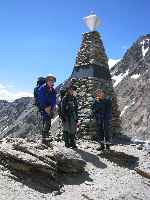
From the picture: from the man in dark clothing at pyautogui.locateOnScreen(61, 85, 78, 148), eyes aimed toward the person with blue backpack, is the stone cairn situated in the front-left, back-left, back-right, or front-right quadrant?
back-right

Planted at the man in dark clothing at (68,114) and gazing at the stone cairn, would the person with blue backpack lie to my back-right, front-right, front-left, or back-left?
back-left

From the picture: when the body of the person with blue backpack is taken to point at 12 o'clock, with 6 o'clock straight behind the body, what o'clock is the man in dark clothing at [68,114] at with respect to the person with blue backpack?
The man in dark clothing is roughly at 9 o'clock from the person with blue backpack.

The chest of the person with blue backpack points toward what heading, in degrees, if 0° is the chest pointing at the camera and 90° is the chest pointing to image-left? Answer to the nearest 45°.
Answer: approximately 315°

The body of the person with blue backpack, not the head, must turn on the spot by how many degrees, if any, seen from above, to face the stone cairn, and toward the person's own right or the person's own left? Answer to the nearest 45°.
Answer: approximately 135° to the person's own left
